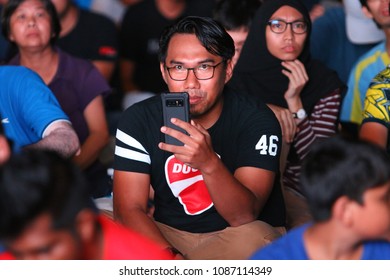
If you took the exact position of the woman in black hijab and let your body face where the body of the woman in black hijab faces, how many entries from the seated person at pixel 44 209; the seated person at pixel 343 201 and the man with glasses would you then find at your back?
0

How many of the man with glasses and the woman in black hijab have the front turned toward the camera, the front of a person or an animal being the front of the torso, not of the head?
2

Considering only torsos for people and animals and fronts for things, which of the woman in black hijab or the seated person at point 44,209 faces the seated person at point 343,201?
the woman in black hijab

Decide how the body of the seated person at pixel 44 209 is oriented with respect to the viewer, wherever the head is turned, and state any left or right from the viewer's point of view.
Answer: facing the viewer and to the left of the viewer

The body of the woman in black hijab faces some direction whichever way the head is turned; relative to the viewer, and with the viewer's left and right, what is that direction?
facing the viewer

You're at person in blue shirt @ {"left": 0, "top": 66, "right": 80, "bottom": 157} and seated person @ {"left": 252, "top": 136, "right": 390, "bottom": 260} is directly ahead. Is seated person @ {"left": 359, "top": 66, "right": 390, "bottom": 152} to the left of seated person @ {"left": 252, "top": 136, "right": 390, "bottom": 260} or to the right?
left

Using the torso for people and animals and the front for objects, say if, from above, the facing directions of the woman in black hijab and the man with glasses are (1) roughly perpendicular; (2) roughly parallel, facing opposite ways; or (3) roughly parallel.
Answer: roughly parallel

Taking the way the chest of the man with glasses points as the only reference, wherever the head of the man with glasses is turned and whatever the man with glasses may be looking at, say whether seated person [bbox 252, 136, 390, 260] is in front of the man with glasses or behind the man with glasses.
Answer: in front

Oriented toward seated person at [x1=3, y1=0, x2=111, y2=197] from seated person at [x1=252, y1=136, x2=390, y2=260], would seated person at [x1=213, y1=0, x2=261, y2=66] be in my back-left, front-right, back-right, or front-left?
front-right

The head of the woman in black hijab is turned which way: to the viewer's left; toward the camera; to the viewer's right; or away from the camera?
toward the camera

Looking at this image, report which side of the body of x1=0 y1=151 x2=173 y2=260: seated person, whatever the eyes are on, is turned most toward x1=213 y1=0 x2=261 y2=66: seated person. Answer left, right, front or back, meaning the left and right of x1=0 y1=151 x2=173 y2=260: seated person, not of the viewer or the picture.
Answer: back

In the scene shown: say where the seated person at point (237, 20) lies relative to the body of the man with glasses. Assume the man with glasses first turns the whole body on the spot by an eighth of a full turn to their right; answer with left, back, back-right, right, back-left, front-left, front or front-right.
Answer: back-right

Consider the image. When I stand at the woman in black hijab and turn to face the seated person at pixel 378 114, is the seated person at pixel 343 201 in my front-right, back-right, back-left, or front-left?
front-right
